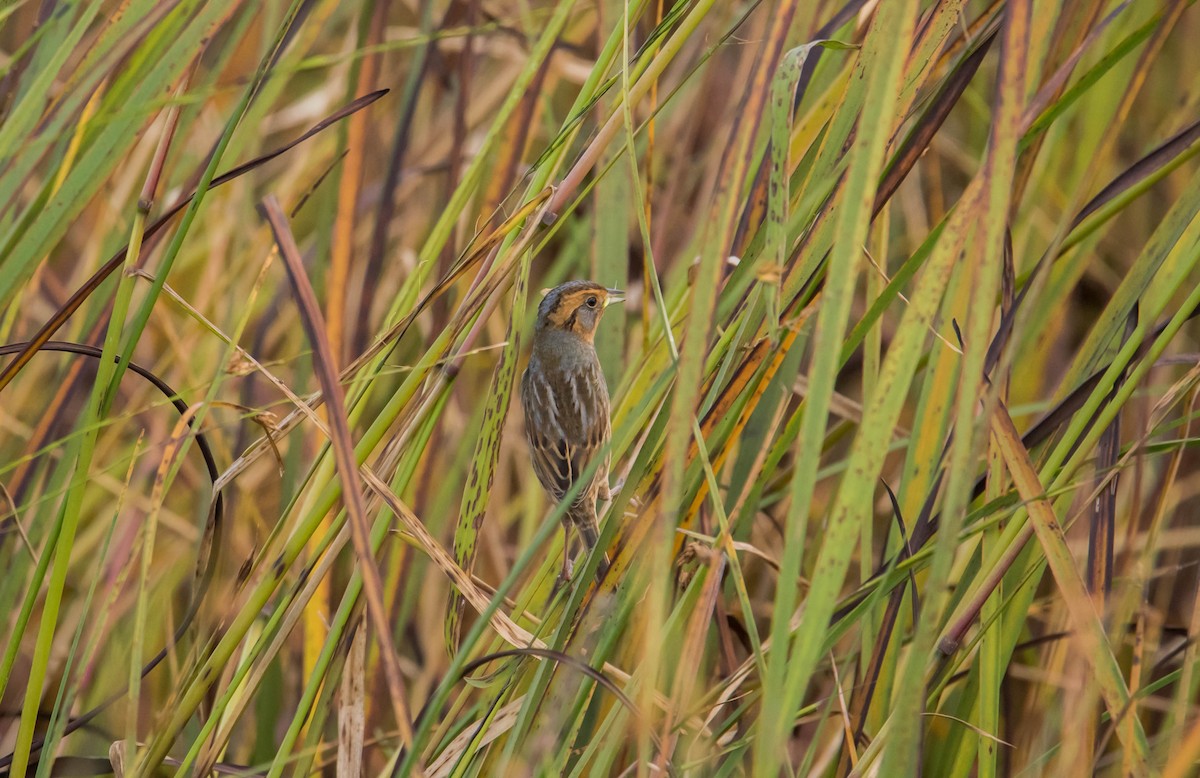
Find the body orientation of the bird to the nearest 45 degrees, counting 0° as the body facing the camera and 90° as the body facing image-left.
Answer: approximately 225°
